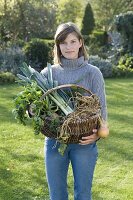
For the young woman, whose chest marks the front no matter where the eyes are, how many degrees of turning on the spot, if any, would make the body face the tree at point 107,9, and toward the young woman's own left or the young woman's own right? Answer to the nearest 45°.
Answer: approximately 180°

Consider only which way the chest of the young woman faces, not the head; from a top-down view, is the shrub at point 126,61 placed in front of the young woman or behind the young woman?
behind

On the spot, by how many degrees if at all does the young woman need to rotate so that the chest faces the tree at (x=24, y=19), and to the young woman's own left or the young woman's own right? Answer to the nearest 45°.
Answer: approximately 180°

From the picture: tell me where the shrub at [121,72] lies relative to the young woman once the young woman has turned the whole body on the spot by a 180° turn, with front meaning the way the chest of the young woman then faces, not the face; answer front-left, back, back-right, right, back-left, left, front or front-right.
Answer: front

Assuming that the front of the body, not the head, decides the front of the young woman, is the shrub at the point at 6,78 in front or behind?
behind

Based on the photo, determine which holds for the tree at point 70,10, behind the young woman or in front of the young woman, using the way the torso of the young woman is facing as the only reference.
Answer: behind

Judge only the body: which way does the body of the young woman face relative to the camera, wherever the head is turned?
toward the camera

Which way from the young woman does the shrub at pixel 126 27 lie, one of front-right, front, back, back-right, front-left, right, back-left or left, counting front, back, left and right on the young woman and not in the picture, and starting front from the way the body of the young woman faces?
back

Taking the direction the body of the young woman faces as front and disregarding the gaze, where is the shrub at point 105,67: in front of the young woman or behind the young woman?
behind

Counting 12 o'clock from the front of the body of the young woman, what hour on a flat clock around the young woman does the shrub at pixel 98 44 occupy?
The shrub is roughly at 6 o'clock from the young woman.

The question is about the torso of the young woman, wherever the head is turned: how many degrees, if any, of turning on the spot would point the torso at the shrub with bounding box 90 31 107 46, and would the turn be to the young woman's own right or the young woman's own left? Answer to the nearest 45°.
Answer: approximately 180°

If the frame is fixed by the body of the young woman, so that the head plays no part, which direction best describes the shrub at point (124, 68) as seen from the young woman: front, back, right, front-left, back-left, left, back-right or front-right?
back
